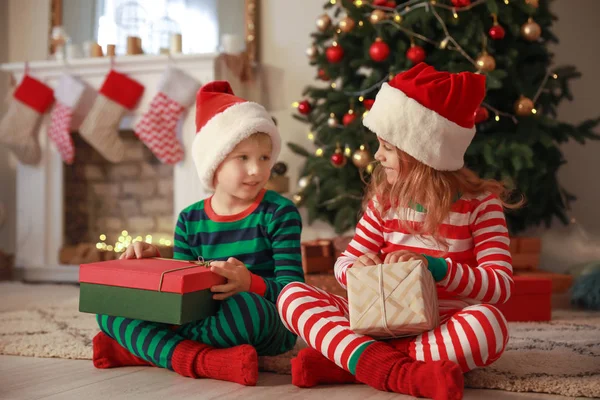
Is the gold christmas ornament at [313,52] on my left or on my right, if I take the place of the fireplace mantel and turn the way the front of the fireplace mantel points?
on my left

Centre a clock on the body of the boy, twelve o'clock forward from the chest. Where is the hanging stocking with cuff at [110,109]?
The hanging stocking with cuff is roughly at 4 o'clock from the boy.

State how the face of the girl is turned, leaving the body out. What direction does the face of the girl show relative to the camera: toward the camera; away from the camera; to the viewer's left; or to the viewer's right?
to the viewer's left

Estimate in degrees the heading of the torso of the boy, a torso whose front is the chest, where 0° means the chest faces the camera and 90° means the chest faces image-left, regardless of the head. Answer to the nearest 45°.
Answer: approximately 45°

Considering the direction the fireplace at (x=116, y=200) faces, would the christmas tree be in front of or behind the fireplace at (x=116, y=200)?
in front

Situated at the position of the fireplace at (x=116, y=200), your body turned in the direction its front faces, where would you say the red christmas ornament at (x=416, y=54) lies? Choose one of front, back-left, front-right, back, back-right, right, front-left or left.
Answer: front-left

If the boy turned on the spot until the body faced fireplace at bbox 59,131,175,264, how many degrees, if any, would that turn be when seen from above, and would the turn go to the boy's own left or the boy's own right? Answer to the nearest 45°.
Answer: approximately 135° to the boy's own right

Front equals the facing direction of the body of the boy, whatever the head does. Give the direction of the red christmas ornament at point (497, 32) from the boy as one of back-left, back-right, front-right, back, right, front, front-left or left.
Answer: back

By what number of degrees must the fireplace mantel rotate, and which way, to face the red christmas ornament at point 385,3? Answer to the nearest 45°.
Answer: approximately 45° to its left

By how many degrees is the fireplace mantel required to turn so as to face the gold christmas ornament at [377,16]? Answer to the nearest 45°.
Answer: approximately 45° to its left

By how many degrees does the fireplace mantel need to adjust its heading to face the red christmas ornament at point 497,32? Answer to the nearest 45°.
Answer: approximately 45° to its left
